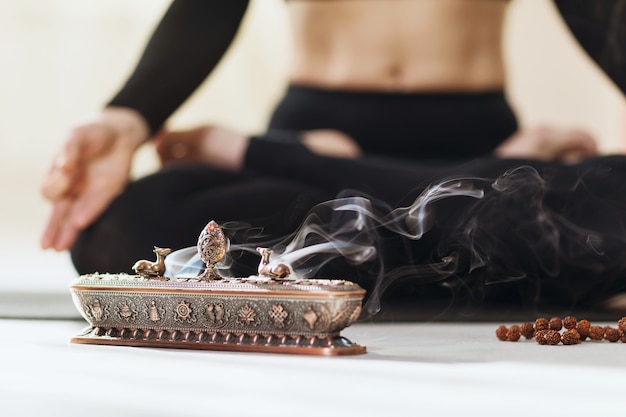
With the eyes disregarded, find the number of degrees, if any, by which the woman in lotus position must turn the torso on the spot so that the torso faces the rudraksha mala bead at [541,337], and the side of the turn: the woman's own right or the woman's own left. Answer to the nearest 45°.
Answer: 0° — they already face it

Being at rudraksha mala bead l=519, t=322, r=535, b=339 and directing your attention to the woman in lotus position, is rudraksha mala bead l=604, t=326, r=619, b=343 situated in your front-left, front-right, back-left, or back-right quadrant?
back-right

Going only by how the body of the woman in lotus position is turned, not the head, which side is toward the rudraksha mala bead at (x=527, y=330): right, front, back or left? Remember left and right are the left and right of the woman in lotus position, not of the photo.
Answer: front

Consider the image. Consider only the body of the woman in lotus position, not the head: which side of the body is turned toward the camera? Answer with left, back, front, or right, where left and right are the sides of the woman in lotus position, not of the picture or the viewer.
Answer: front

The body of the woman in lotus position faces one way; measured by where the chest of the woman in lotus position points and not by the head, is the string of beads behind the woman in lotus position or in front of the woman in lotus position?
in front

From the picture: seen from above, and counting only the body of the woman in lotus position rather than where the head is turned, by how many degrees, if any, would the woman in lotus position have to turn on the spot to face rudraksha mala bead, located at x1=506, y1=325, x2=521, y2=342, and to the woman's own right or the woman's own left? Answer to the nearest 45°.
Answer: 0° — they already face it

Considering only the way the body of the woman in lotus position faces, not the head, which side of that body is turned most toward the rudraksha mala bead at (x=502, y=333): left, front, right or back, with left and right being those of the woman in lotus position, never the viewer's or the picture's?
front
